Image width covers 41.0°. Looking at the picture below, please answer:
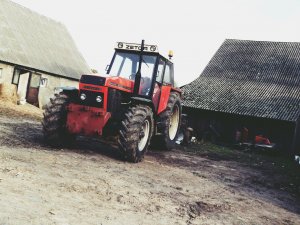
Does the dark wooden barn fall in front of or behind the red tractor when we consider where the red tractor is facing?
behind

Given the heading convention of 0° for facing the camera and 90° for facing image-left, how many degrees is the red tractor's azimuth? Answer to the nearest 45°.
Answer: approximately 45°
